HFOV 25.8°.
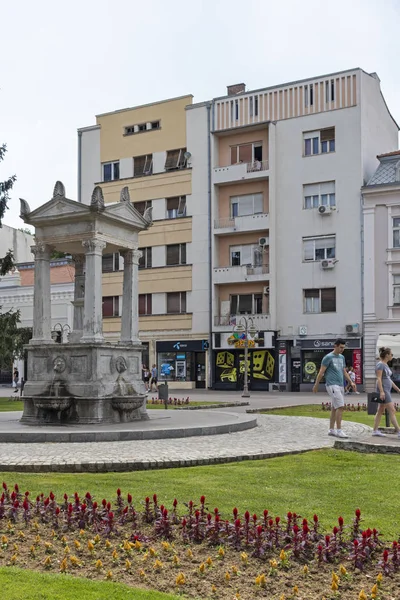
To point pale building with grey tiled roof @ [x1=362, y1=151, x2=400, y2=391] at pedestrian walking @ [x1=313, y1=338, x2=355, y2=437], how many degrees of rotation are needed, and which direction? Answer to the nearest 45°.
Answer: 0° — it already faces them

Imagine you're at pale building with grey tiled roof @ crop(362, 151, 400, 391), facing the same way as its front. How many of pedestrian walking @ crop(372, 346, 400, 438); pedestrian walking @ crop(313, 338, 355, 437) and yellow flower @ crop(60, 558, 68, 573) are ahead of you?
3

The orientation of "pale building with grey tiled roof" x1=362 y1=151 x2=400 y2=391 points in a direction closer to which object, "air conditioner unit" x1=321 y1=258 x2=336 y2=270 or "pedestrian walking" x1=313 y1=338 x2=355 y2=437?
the pedestrian walking

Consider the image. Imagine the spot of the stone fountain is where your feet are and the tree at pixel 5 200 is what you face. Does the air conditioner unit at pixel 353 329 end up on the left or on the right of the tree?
right

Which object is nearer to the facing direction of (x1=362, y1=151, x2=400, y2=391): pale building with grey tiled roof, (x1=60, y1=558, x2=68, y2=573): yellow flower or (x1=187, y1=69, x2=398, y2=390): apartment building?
the yellow flower

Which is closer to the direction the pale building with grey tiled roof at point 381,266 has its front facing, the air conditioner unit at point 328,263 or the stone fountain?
the stone fountain

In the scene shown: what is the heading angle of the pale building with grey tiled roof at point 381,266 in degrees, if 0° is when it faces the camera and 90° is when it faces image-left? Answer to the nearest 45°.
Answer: approximately 0°

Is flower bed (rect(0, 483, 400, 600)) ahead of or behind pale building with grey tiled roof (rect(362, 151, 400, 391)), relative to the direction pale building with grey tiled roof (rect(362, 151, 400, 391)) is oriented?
ahead

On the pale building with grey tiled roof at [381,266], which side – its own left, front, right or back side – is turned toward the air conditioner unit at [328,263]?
right

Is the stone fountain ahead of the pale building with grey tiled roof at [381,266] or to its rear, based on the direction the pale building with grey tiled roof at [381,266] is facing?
ahead

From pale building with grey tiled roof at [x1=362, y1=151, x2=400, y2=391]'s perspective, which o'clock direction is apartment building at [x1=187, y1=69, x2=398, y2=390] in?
apartment building at [x1=187, y1=69, x2=398, y2=390] is roughly at 4 o'clock from pale building with grey tiled roof at [x1=362, y1=151, x2=400, y2=391].

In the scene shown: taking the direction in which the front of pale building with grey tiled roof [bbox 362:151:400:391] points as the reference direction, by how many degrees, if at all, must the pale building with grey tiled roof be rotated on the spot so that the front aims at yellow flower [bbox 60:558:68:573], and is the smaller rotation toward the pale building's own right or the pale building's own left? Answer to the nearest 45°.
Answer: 0° — it already faces it

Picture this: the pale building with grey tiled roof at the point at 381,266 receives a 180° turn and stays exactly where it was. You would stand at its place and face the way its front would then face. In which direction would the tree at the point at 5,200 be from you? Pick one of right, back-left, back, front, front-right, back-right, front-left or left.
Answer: back-left
